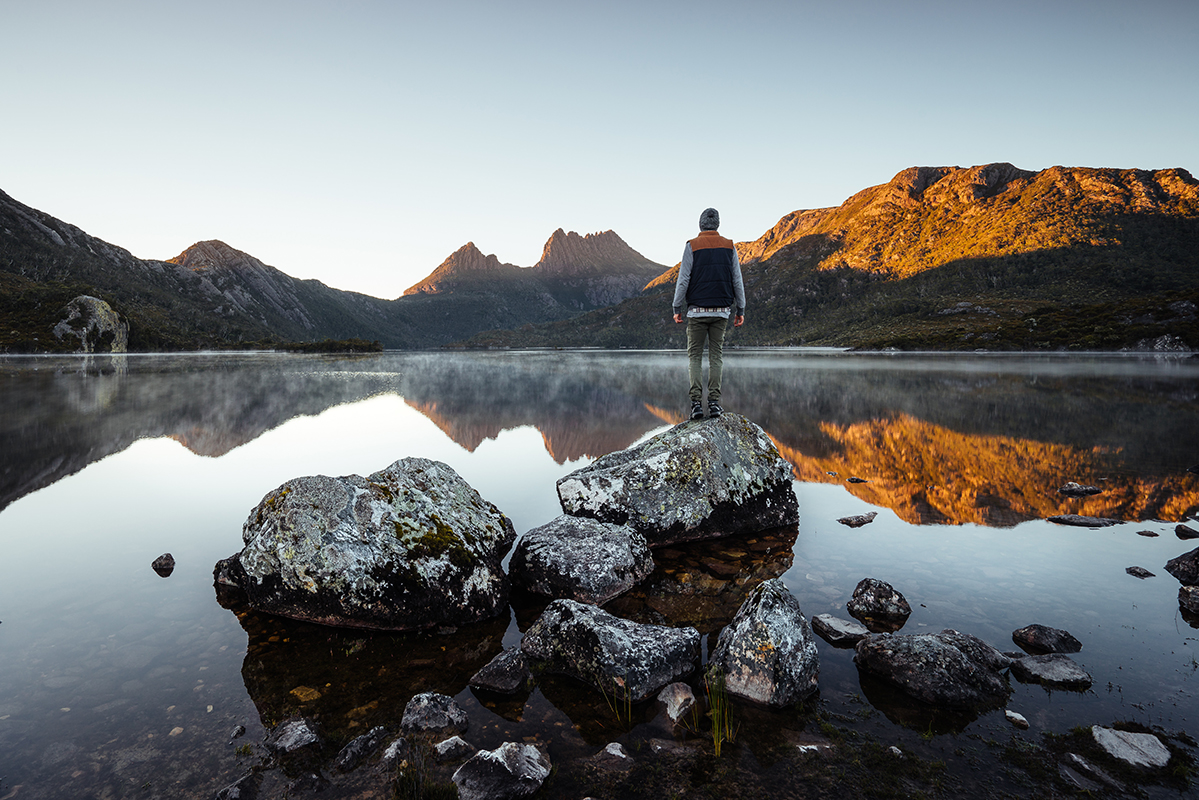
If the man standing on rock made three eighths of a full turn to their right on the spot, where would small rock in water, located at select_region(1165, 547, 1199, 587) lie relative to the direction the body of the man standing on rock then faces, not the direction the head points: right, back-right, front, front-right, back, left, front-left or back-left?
front

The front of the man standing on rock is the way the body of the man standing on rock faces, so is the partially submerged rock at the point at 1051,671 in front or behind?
behind

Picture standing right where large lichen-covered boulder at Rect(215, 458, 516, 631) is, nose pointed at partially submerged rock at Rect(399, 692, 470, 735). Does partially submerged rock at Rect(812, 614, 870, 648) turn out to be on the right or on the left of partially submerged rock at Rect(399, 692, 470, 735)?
left

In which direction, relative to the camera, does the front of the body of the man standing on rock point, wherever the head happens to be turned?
away from the camera

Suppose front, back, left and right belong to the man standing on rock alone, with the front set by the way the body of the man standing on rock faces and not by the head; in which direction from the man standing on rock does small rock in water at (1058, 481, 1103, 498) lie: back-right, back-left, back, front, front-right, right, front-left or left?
right

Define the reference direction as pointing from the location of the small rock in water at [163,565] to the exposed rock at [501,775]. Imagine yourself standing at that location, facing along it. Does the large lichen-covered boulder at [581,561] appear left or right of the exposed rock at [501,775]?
left

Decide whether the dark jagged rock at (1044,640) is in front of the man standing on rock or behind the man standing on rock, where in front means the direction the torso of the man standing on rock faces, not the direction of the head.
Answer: behind

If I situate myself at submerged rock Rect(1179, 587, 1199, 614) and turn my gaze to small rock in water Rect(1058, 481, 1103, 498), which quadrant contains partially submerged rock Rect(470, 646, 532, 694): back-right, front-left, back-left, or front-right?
back-left

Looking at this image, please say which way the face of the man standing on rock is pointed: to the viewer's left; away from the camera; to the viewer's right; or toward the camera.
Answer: away from the camera

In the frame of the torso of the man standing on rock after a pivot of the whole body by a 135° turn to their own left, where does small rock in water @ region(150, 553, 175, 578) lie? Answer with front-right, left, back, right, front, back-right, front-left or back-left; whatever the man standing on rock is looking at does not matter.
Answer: front

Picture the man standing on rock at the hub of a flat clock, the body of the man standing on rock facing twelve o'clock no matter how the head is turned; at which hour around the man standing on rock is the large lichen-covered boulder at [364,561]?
The large lichen-covered boulder is roughly at 7 o'clock from the man standing on rock.

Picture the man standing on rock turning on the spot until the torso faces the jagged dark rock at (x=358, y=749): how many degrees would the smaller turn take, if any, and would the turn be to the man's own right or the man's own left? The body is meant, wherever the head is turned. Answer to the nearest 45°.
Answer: approximately 180°

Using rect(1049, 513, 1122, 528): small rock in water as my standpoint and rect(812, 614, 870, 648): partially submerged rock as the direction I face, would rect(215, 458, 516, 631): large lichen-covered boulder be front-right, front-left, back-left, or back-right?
front-right

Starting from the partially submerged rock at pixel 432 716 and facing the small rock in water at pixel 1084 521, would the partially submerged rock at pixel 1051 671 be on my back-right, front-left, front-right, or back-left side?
front-right

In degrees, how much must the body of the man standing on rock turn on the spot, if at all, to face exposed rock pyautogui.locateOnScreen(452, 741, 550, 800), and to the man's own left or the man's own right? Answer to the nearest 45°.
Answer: approximately 180°
